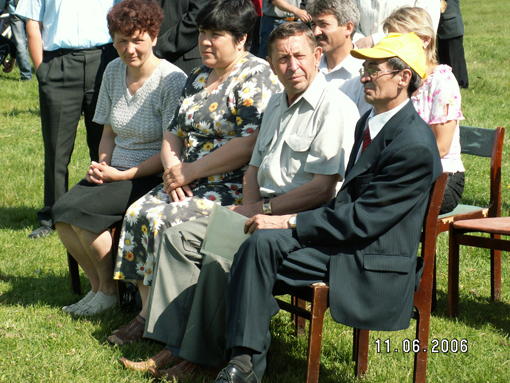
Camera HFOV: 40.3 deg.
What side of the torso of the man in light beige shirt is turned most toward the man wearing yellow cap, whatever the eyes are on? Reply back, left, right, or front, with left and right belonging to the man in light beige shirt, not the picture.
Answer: left

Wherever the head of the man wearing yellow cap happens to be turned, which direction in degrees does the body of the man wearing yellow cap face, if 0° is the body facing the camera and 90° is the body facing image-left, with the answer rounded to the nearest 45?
approximately 90°

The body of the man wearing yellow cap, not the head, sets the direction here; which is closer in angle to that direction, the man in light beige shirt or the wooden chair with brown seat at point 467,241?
the man in light beige shirt

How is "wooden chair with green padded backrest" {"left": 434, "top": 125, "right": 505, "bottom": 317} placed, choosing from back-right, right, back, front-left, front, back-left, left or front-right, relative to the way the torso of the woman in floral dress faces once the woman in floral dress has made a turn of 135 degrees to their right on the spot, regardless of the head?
right

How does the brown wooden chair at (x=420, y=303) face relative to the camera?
to the viewer's left

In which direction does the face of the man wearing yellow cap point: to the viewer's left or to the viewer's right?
to the viewer's left

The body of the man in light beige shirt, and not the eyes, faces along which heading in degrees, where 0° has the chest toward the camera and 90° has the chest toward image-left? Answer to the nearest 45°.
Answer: approximately 45°
